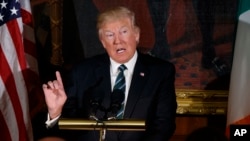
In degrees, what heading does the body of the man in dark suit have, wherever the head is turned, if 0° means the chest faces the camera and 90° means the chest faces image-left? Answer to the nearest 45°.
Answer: approximately 0°

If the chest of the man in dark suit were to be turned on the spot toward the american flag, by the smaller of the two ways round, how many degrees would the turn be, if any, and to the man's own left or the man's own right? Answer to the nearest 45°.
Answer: approximately 135° to the man's own right

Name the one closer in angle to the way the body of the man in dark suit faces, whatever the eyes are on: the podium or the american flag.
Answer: the podium

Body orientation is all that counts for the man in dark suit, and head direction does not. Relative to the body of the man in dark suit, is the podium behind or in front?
in front
